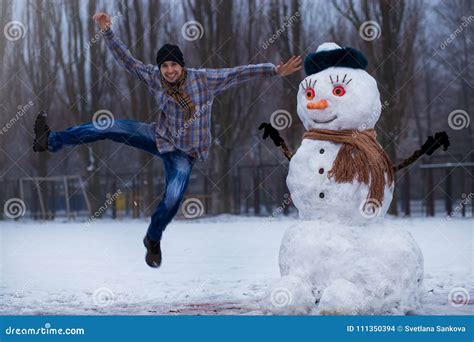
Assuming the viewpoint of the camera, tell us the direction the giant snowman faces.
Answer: facing the viewer and to the left of the viewer

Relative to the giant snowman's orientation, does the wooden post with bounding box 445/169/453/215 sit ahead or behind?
behind
